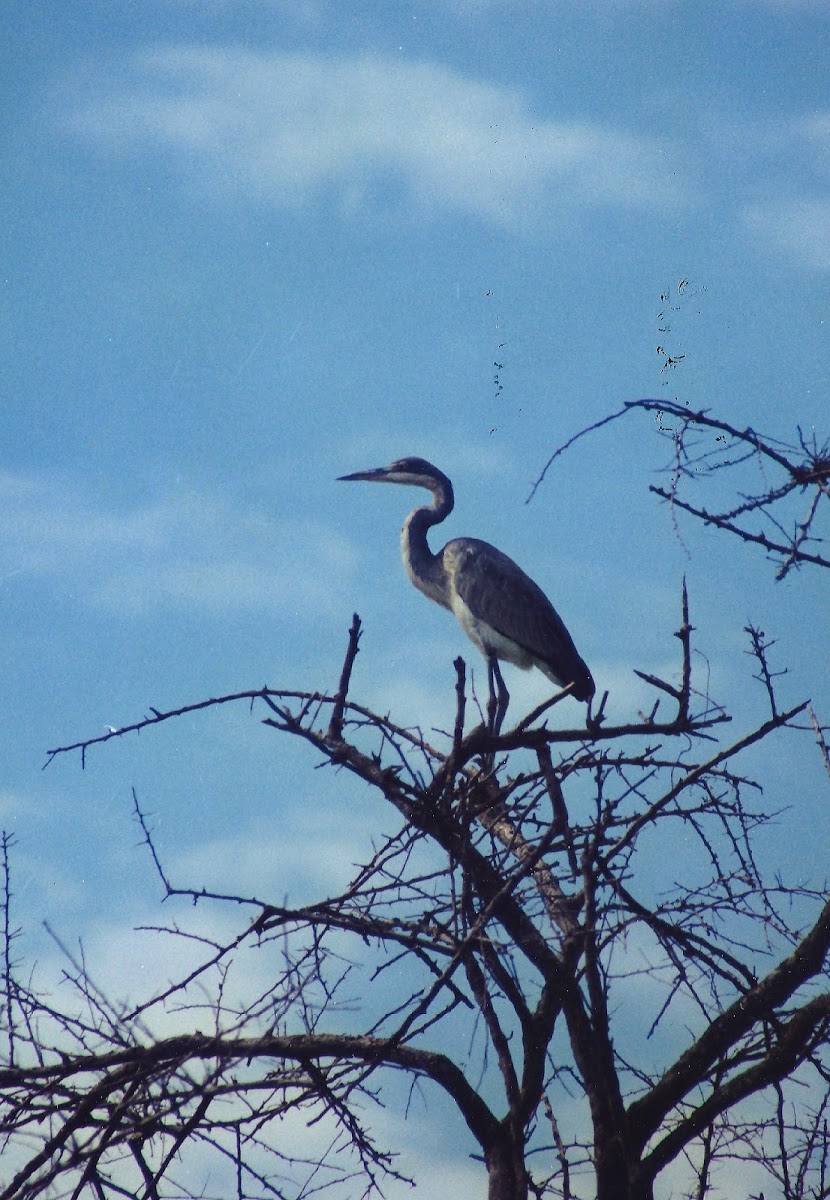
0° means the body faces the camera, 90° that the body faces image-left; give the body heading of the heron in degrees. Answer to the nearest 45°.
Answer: approximately 90°
